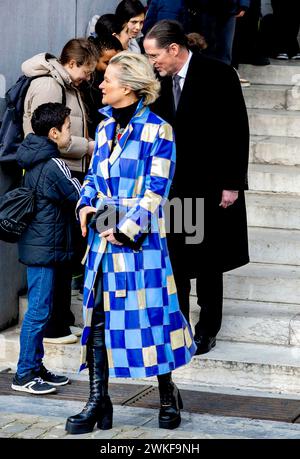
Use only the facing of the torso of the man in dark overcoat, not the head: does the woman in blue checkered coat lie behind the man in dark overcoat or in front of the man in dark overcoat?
in front

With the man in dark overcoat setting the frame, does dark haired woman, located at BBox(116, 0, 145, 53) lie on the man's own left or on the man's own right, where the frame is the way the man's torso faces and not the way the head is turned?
on the man's own right

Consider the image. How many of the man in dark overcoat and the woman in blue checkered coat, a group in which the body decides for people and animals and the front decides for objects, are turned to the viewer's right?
0

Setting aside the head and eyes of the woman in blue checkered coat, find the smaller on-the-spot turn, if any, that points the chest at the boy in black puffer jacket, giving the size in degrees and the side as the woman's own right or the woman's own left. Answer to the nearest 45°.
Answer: approximately 90° to the woman's own right

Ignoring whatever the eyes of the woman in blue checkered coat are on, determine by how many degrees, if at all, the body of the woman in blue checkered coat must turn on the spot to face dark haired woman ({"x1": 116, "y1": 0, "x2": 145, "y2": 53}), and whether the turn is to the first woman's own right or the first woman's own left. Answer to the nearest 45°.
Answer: approximately 135° to the first woman's own right

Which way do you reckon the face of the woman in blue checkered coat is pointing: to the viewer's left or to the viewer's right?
to the viewer's left

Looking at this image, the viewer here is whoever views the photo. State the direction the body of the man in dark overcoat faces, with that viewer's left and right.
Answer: facing the viewer and to the left of the viewer

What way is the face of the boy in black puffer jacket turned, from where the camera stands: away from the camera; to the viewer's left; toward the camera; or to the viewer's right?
to the viewer's right

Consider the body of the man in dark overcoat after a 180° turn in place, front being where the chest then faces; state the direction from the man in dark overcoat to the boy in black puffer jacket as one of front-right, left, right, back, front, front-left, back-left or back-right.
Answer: back-left

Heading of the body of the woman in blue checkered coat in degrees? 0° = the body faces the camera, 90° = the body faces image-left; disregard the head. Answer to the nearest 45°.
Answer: approximately 45°
